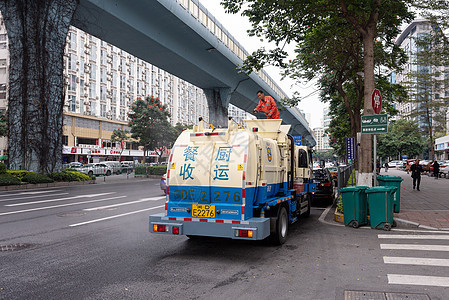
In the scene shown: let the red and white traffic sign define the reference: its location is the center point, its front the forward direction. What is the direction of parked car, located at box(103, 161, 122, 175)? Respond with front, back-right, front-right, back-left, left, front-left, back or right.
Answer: right

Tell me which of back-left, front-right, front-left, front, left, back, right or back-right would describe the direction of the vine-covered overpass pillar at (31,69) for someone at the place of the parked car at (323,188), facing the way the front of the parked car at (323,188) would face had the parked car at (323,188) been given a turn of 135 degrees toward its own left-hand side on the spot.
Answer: front-right

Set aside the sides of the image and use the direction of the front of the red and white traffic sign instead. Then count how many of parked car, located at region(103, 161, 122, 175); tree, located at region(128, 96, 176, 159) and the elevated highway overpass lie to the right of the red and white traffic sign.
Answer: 3

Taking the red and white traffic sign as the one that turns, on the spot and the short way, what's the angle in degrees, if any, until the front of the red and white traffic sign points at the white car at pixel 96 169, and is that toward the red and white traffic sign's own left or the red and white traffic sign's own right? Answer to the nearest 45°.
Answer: approximately 90° to the red and white traffic sign's own right

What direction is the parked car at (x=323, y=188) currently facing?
away from the camera

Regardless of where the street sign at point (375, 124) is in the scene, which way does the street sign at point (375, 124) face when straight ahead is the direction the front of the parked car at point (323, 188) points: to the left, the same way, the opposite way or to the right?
the opposite way

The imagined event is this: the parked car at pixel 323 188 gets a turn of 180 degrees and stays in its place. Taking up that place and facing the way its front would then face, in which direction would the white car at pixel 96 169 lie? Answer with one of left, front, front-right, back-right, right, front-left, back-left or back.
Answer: back-right

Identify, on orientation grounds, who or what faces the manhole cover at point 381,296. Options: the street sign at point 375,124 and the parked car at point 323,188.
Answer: the street sign

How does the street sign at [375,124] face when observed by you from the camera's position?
facing the viewer

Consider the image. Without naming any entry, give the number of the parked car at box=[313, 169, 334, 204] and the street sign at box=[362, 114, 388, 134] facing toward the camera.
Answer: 1

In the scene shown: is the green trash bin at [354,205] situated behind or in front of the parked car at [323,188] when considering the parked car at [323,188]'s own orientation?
behind

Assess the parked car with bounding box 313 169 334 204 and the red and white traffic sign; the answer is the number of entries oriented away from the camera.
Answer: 1

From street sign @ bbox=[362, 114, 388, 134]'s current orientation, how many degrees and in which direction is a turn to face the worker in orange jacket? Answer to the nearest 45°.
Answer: approximately 45° to its right

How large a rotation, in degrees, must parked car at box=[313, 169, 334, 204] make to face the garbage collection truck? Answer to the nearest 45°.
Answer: approximately 180°
